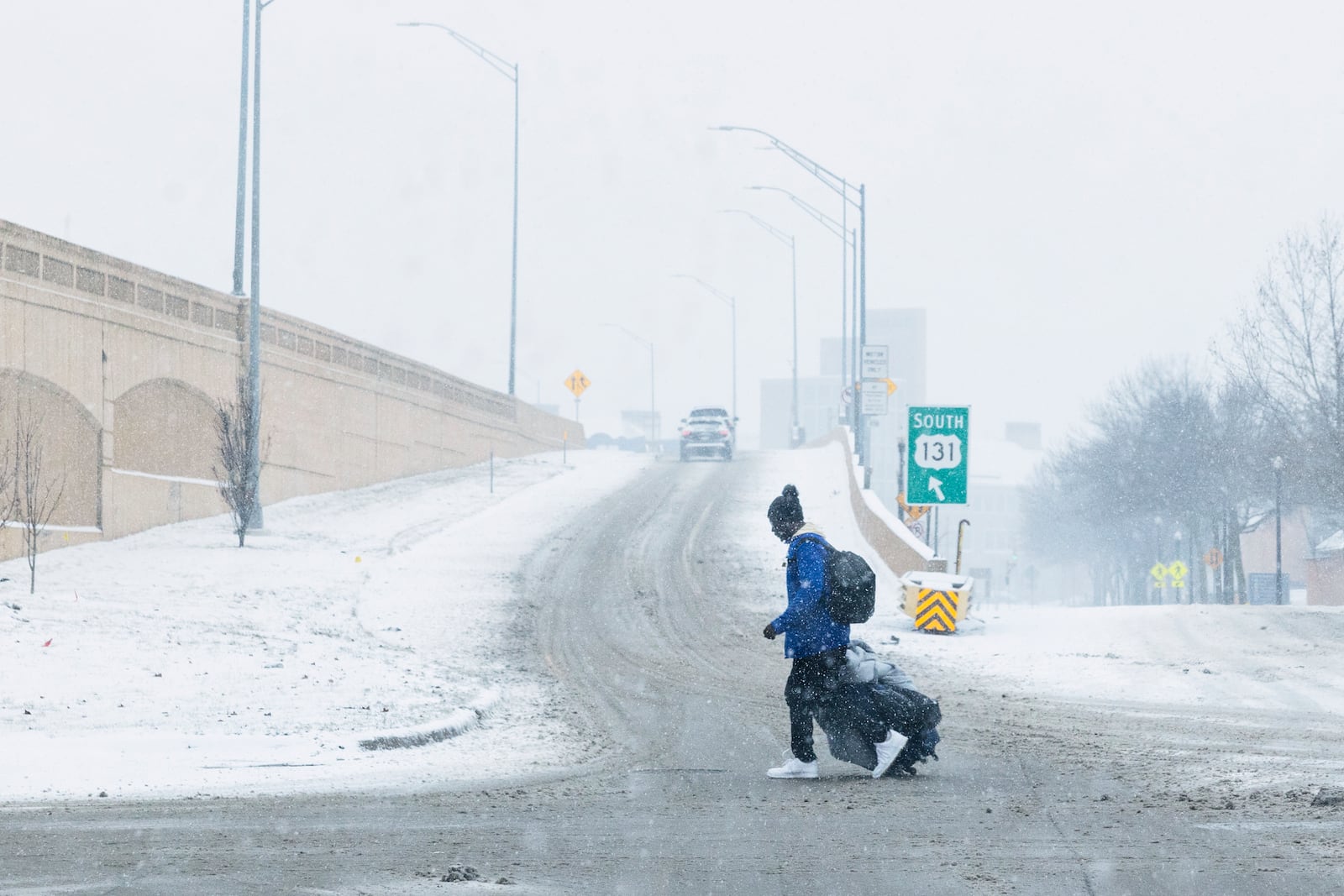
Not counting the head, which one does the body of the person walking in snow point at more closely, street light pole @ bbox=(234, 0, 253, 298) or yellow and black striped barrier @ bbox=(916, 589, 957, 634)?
the street light pole

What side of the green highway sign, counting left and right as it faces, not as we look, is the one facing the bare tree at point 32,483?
right

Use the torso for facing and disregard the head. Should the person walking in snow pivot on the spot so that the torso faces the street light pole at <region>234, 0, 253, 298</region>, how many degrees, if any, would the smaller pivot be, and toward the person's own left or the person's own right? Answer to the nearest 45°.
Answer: approximately 45° to the person's own right

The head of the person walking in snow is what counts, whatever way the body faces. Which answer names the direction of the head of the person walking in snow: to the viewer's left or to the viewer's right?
to the viewer's left

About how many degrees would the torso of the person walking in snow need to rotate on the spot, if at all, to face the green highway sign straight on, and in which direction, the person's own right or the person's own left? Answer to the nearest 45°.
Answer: approximately 90° to the person's own right

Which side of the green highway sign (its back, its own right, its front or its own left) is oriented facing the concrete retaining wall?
right

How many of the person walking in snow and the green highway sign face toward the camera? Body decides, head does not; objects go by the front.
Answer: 1

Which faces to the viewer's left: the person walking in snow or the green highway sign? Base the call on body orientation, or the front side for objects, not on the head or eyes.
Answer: the person walking in snow

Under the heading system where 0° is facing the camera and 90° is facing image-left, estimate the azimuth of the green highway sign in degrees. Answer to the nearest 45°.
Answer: approximately 0°

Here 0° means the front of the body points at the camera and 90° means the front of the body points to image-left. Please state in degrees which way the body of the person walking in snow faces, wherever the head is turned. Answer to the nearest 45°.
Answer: approximately 90°

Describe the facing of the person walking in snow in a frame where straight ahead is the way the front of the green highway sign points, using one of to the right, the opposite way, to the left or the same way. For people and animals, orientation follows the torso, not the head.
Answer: to the right

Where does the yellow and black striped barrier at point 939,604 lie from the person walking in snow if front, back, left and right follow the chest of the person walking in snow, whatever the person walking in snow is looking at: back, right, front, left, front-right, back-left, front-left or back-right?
right
